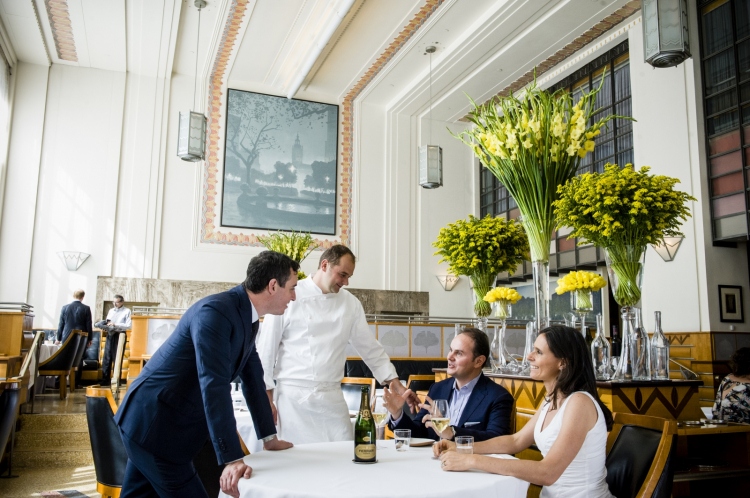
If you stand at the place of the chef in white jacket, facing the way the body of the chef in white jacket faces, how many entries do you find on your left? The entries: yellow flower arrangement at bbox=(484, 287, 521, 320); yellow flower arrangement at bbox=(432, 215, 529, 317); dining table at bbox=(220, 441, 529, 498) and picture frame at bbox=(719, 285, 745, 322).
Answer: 3

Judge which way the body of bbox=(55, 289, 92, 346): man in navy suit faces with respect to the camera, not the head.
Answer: away from the camera

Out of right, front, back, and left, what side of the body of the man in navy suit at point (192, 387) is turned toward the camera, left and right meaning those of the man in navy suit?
right

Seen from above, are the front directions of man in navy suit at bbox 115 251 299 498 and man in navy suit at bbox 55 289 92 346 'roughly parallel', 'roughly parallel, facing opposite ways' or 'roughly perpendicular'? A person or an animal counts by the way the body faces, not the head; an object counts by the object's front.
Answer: roughly perpendicular

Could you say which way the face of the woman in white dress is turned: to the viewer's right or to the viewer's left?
to the viewer's left

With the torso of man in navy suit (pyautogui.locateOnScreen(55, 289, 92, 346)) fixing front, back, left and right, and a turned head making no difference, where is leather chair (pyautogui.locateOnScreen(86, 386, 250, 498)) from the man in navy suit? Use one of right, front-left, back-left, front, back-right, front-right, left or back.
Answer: back

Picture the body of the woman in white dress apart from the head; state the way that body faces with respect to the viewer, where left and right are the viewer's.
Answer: facing to the left of the viewer

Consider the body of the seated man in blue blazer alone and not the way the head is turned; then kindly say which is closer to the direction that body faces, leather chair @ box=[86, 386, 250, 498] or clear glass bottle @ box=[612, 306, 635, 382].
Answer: the leather chair

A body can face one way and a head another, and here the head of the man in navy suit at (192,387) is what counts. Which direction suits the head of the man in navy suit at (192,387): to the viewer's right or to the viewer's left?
to the viewer's right

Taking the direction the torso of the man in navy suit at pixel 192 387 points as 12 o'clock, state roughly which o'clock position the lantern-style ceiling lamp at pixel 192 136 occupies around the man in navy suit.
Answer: The lantern-style ceiling lamp is roughly at 9 o'clock from the man in navy suit.
